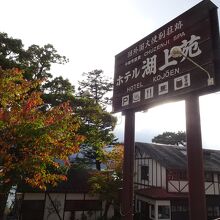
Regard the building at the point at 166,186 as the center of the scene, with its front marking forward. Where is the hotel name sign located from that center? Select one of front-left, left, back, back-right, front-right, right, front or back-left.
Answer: front

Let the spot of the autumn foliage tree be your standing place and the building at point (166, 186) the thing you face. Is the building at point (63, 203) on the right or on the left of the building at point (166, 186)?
left

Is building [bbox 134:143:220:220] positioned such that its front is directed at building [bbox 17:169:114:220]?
no

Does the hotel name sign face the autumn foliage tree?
no

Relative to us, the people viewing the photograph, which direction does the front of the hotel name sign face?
facing the viewer and to the left of the viewer

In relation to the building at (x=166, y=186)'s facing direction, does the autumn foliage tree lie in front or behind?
in front

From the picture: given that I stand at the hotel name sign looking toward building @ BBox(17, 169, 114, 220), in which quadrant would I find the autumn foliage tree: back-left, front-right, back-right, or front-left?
front-left

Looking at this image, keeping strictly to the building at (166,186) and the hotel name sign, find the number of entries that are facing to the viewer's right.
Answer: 0

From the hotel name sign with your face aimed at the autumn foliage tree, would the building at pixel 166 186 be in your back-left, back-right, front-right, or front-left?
front-right

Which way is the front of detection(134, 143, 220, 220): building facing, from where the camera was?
facing the viewer

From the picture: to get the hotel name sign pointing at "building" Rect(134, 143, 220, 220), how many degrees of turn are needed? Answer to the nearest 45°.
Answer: approximately 135° to its right

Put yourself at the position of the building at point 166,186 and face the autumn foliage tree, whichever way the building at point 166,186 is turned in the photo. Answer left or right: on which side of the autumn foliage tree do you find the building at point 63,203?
right

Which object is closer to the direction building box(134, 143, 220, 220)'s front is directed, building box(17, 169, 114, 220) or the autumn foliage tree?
the autumn foliage tree

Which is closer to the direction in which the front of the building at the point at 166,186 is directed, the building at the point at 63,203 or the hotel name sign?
the hotel name sign

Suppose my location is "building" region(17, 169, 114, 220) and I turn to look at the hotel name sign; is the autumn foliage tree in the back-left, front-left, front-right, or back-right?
front-right
